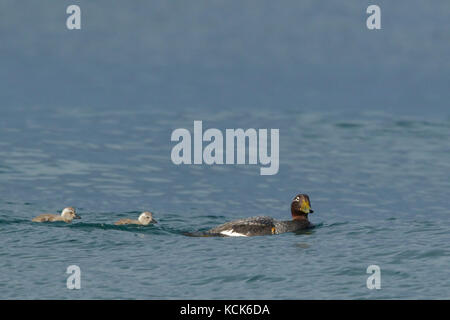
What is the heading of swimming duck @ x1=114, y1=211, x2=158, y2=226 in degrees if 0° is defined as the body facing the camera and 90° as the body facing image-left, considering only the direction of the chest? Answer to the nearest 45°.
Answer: approximately 270°

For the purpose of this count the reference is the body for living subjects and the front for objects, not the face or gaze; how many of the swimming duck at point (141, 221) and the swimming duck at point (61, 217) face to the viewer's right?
2

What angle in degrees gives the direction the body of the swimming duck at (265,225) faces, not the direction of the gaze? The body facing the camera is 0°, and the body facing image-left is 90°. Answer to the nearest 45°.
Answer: approximately 270°

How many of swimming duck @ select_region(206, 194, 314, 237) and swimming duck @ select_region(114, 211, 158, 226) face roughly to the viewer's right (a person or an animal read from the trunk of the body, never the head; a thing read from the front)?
2

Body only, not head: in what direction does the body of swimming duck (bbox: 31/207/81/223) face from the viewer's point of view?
to the viewer's right

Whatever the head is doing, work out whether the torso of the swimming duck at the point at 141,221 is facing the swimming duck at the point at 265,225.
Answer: yes

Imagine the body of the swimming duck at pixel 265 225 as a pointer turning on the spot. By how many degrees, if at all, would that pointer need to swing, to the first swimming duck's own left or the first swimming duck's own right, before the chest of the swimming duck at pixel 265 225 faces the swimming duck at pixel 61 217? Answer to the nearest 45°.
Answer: approximately 180°

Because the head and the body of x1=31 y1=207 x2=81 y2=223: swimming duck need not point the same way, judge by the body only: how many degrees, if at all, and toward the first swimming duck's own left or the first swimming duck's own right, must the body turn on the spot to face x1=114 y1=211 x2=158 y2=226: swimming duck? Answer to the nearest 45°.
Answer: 0° — it already faces it

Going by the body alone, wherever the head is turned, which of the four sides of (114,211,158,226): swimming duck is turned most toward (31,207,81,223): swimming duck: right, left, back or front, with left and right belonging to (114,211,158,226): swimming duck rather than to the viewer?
back
